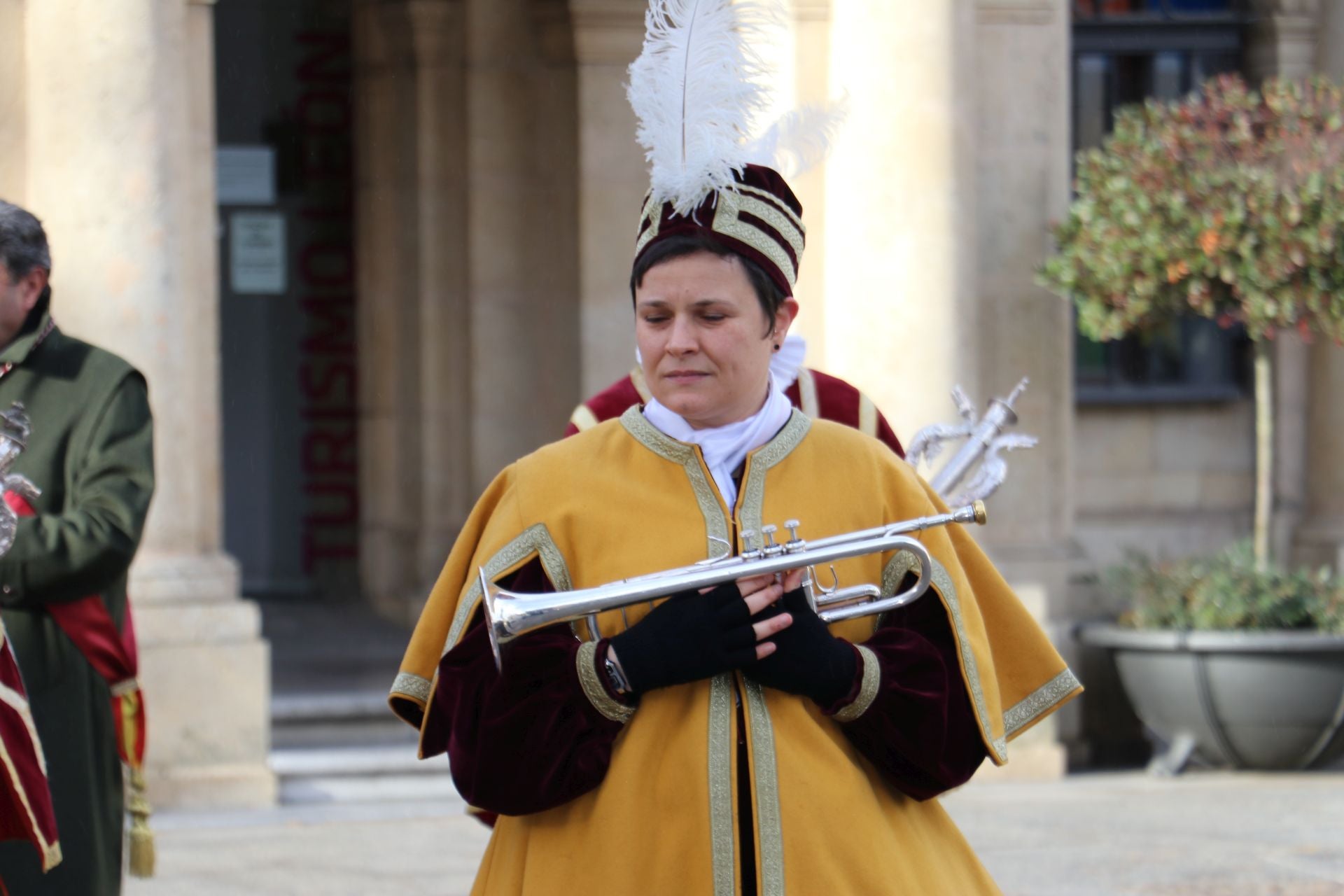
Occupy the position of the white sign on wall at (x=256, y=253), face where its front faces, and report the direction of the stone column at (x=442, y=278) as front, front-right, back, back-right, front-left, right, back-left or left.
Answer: front-left

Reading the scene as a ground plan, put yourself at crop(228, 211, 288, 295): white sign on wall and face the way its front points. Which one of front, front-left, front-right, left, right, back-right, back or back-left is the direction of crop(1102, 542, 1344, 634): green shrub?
front-left

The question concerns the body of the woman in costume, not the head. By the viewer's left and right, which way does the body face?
facing the viewer

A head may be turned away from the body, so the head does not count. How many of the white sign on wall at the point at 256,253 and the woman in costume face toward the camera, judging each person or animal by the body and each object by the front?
2

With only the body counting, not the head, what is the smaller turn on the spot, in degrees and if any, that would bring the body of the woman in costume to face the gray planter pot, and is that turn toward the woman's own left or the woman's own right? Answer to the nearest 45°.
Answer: approximately 180°

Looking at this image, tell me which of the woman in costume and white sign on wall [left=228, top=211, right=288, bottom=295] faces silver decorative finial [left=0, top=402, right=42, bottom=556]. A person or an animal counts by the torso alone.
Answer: the white sign on wall

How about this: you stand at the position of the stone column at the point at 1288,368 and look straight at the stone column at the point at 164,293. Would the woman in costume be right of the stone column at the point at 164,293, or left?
left

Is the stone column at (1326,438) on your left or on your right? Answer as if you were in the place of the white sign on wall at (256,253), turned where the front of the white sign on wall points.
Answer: on your left

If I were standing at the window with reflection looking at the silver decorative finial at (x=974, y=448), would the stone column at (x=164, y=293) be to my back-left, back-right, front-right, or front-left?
front-right

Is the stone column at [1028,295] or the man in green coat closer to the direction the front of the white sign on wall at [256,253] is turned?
the man in green coat

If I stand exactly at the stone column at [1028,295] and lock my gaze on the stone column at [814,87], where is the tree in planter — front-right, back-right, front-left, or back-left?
back-left

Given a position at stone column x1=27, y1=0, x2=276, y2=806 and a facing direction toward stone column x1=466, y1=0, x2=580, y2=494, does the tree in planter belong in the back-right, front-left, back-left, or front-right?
front-right

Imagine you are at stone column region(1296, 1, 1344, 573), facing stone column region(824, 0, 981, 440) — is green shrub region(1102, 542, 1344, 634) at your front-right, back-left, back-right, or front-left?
front-left

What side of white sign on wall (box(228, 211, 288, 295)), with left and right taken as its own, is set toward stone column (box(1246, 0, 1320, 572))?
left

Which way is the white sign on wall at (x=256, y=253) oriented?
toward the camera

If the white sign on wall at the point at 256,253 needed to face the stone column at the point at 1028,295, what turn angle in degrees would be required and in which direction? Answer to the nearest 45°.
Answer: approximately 45° to its left

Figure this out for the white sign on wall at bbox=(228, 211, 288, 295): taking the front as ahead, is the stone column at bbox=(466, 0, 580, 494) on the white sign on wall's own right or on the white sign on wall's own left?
on the white sign on wall's own left

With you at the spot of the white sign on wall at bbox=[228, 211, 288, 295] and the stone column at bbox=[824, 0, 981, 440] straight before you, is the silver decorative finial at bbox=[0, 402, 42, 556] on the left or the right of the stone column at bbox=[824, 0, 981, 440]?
right

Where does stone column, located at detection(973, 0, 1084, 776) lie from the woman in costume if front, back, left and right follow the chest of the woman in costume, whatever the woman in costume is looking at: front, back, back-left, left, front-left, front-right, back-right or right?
back
